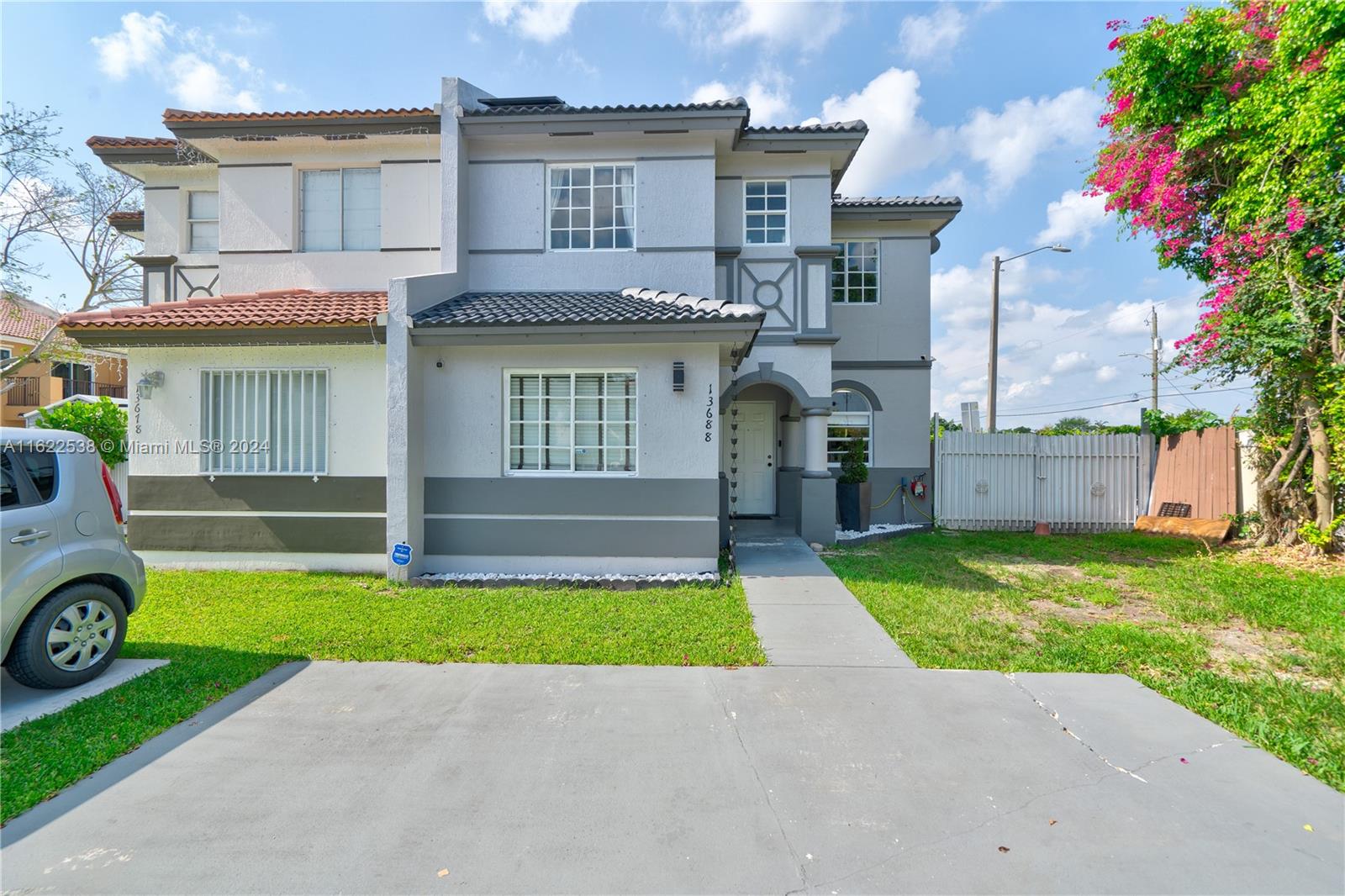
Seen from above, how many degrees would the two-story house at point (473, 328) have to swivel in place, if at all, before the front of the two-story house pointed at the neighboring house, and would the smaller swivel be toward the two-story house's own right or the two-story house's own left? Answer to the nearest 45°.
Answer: approximately 135° to the two-story house's own right

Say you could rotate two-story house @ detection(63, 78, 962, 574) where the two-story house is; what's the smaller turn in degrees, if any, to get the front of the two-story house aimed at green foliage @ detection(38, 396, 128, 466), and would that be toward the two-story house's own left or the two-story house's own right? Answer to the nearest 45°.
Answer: approximately 135° to the two-story house's own right

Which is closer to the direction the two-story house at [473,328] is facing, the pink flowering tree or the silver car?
the silver car

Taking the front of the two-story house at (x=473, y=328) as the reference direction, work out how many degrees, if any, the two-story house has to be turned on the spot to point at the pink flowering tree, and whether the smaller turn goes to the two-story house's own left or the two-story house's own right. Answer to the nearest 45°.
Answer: approximately 90° to the two-story house's own left

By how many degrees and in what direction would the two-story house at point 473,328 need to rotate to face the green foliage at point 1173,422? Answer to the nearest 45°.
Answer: approximately 90° to its left

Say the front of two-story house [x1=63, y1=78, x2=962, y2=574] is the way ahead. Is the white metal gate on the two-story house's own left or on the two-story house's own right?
on the two-story house's own left

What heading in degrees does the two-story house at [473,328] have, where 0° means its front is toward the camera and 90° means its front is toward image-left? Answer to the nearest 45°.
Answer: approximately 0°
